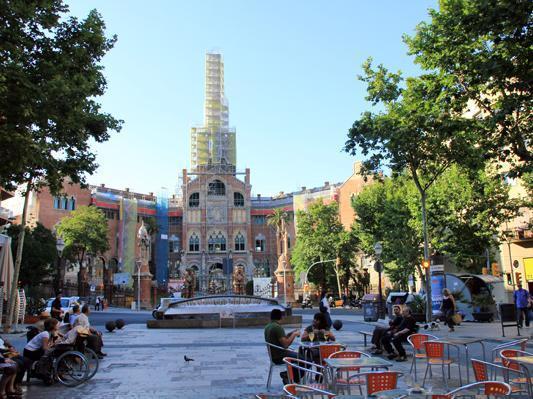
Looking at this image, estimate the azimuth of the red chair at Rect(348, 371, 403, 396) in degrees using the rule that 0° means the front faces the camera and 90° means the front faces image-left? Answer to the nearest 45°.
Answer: approximately 135°

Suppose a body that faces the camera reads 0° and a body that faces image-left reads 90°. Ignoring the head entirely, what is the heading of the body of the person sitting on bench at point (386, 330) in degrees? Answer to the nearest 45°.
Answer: approximately 90°

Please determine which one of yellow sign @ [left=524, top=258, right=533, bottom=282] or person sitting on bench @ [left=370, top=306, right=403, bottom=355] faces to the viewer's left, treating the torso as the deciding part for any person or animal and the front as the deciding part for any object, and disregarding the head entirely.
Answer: the person sitting on bench

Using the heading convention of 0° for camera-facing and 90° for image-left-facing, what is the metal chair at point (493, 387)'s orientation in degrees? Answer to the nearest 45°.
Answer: approximately 45°

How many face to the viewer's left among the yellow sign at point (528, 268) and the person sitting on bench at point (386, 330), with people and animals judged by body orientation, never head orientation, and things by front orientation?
1

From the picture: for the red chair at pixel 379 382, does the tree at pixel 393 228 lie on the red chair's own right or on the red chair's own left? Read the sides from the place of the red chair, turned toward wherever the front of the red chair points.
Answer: on the red chair's own right

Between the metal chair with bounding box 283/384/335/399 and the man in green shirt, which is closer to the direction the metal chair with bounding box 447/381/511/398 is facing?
the metal chair
